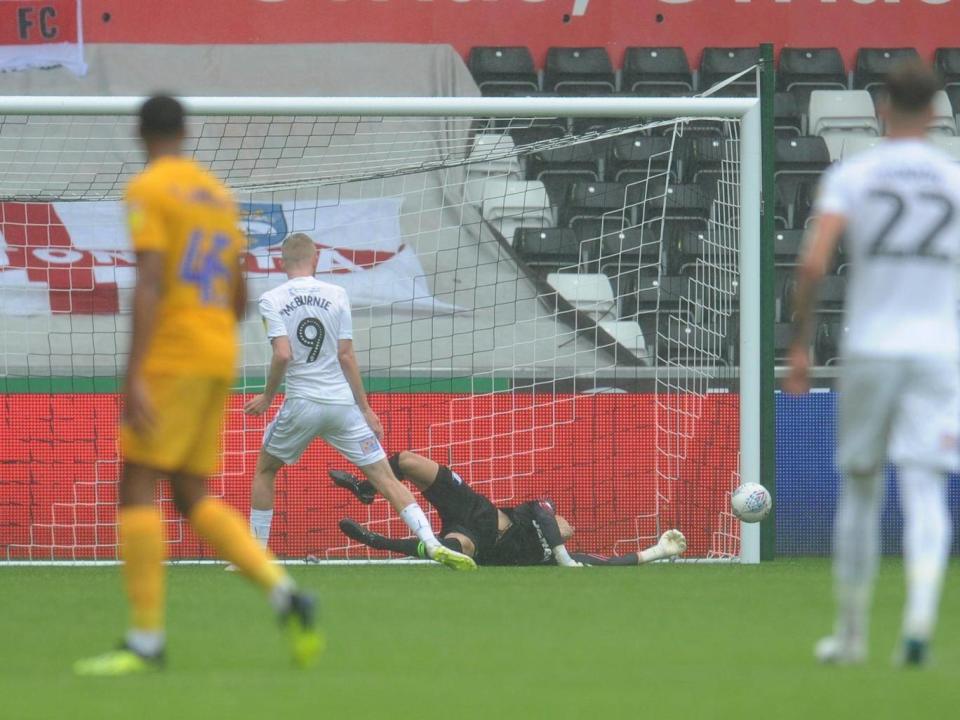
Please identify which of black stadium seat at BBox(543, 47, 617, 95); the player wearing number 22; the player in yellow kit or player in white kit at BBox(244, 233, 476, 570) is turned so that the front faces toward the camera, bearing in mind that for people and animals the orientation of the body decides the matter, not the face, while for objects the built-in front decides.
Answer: the black stadium seat

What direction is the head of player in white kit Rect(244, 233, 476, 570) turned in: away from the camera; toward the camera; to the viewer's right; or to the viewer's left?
away from the camera

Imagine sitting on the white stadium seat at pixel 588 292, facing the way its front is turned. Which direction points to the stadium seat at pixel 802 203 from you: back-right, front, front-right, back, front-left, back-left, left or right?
back-left

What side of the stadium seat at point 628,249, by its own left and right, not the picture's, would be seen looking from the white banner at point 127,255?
right

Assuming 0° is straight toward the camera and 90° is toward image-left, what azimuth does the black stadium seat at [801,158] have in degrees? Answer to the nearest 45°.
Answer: approximately 0°

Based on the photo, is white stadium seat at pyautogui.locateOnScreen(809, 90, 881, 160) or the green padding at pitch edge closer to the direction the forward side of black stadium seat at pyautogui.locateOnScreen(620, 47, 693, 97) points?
the green padding at pitch edge

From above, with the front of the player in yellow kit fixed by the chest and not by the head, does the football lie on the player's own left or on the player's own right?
on the player's own right

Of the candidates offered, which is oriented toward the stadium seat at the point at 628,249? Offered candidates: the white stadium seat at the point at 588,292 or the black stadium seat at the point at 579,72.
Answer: the black stadium seat
